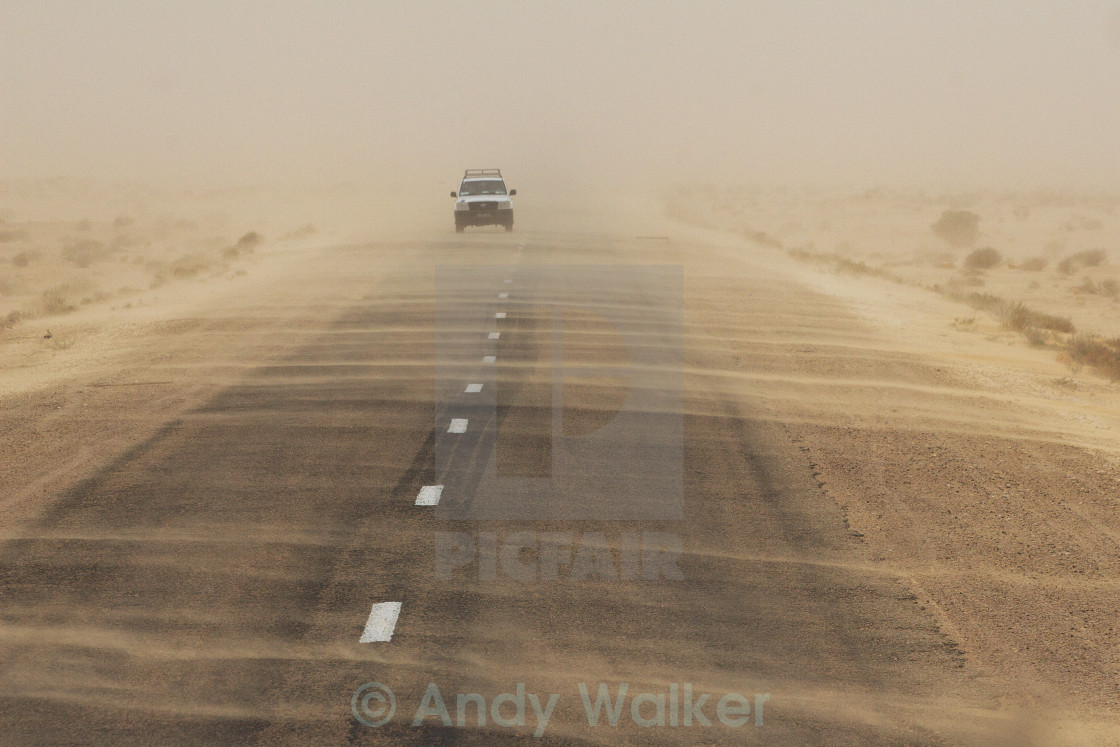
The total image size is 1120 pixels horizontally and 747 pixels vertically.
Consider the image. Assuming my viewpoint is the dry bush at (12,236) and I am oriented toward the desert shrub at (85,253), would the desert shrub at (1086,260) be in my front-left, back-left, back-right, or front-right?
front-left

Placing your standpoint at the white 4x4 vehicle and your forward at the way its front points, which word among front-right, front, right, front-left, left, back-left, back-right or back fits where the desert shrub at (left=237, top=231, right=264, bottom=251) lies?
right

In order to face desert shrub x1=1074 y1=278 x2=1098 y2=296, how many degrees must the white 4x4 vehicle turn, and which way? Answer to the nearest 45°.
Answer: approximately 45° to its left

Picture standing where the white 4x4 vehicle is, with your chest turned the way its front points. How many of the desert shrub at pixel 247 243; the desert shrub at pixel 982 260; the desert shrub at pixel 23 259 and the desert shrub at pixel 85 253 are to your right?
3

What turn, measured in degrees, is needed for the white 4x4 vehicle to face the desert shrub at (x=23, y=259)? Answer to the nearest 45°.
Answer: approximately 90° to its right

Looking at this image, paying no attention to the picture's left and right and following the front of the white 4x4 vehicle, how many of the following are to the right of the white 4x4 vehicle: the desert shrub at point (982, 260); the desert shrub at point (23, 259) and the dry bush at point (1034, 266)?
1

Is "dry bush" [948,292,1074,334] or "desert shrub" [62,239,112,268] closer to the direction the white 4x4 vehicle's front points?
the dry bush

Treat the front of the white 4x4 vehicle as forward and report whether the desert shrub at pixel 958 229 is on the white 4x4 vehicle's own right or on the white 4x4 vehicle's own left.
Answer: on the white 4x4 vehicle's own left

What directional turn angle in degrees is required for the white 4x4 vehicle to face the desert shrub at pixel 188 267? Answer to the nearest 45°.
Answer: approximately 45° to its right

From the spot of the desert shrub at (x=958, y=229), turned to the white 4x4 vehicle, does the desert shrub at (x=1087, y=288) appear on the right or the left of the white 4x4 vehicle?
left

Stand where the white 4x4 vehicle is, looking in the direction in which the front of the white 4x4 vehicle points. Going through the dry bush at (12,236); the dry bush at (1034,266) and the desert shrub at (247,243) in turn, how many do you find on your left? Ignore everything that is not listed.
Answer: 1

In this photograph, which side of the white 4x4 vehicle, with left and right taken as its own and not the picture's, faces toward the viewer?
front

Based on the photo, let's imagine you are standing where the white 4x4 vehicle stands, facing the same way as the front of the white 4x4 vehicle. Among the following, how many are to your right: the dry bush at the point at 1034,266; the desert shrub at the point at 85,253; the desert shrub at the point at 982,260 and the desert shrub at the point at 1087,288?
1

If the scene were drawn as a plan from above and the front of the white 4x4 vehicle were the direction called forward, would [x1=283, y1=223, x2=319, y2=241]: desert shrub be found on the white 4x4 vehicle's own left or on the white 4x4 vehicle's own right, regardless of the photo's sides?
on the white 4x4 vehicle's own right
